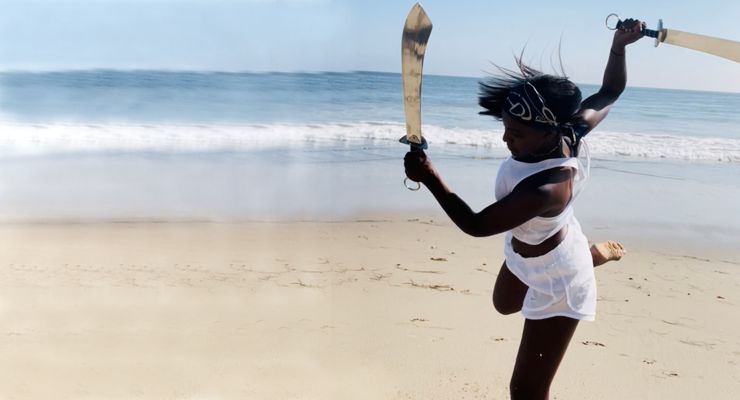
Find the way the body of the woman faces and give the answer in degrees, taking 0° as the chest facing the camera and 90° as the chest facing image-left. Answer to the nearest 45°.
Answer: approximately 90°
